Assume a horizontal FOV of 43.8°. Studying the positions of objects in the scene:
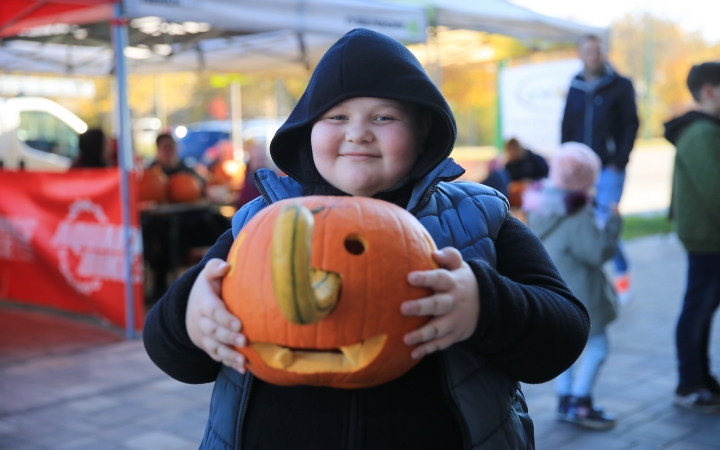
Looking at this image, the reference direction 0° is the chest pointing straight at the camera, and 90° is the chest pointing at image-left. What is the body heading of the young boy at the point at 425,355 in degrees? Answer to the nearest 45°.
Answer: approximately 0°

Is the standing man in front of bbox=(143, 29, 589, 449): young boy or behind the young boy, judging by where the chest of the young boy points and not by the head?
behind

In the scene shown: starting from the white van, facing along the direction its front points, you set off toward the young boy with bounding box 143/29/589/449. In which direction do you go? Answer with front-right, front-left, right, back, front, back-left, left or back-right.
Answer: right

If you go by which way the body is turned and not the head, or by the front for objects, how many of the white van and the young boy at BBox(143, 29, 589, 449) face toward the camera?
1

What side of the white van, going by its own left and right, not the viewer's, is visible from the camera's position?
right

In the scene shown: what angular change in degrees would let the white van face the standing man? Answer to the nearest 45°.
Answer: approximately 45° to its right

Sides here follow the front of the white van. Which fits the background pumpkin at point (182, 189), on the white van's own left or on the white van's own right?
on the white van's own right

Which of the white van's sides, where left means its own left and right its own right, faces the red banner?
right

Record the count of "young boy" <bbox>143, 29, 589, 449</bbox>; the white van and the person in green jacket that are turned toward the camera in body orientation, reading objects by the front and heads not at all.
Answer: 1
